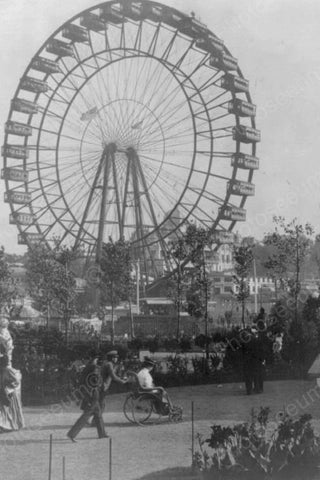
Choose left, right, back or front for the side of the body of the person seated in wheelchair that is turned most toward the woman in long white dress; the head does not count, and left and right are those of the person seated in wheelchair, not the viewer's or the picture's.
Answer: back

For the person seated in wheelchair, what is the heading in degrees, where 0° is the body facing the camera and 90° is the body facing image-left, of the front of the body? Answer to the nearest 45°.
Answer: approximately 270°

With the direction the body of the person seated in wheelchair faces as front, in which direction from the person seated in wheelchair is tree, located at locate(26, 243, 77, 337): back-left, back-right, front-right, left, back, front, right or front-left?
left

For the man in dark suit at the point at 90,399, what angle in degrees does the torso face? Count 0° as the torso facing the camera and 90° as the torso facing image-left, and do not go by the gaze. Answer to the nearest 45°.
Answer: approximately 270°

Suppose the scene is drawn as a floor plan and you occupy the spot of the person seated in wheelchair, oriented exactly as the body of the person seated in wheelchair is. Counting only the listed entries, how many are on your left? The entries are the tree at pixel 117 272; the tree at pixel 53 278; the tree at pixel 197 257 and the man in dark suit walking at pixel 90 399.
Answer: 3

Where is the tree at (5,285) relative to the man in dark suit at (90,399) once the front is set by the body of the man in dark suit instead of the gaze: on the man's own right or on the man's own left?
on the man's own left

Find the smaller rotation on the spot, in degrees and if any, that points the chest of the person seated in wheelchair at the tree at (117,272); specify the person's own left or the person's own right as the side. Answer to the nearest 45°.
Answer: approximately 90° to the person's own left

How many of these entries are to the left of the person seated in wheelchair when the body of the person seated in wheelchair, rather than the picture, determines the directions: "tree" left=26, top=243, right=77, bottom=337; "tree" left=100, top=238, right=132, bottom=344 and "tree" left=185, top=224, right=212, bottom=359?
3
